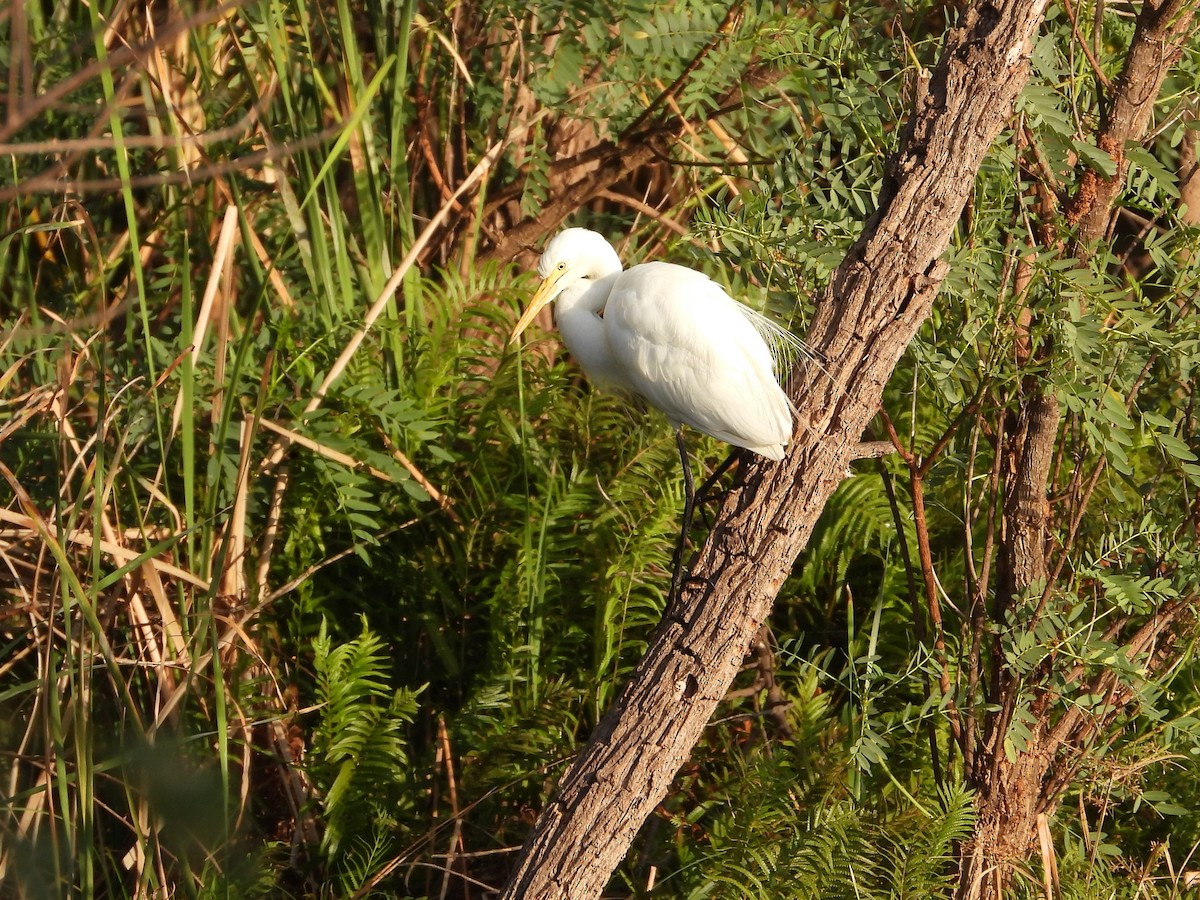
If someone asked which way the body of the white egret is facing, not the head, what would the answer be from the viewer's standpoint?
to the viewer's left
